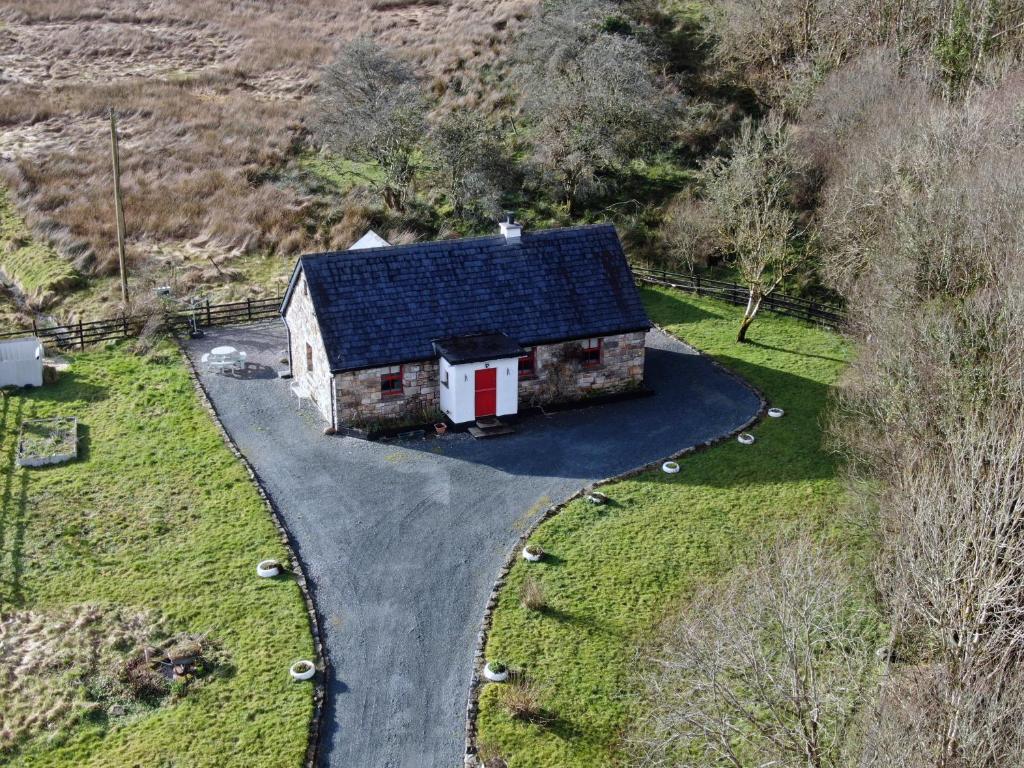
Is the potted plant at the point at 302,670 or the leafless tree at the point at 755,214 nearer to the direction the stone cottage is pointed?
the potted plant

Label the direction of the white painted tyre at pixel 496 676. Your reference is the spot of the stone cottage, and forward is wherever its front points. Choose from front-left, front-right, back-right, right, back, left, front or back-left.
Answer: front

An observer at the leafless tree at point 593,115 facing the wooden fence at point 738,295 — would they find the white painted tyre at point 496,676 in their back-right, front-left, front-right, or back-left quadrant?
front-right

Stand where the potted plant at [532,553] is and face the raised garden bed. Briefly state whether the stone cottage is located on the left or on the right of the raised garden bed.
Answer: right

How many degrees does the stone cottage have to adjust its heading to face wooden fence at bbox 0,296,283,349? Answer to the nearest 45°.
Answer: approximately 135° to its right

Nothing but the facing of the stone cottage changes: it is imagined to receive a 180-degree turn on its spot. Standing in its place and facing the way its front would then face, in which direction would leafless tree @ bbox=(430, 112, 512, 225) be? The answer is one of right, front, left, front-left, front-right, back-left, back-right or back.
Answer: front

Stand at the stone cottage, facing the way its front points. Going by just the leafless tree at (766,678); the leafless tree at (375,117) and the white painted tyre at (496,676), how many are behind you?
1

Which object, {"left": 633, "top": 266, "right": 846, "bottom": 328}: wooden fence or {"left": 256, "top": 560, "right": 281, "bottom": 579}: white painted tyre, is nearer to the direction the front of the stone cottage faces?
the white painted tyre

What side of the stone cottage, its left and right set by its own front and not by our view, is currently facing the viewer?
front

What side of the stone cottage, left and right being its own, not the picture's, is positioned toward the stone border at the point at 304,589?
front

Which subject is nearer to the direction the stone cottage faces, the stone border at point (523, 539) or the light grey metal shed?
the stone border

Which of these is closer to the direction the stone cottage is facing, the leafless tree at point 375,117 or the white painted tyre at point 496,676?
the white painted tyre

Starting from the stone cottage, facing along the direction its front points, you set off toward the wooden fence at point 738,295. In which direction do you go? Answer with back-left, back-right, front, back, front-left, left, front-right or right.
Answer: back-left

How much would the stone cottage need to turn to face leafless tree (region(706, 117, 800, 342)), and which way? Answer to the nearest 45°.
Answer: approximately 135° to its left
